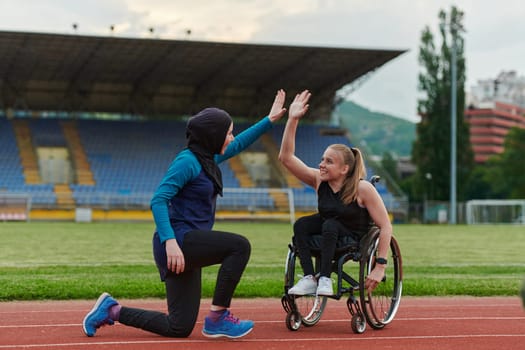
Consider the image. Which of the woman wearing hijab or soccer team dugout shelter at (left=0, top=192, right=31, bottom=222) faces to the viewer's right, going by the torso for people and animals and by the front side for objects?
the woman wearing hijab

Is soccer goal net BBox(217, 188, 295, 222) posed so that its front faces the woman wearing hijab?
yes

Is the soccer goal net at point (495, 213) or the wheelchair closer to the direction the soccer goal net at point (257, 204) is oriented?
the wheelchair

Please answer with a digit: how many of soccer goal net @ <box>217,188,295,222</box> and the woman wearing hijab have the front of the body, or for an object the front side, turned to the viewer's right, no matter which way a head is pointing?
1

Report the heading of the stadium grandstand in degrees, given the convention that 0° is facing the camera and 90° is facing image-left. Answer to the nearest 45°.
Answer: approximately 0°

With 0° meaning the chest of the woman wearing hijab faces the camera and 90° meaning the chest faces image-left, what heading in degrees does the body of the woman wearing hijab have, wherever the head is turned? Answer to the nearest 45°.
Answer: approximately 270°

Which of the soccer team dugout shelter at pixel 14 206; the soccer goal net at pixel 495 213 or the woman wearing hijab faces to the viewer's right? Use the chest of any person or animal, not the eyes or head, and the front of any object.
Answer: the woman wearing hijab

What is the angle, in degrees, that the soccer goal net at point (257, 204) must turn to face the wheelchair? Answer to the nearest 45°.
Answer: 0° — it already faces it

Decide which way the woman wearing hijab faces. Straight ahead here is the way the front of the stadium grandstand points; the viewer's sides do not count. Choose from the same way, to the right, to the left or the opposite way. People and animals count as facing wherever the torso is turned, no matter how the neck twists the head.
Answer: to the left

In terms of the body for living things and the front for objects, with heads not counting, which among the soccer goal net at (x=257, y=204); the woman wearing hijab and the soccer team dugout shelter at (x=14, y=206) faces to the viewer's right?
the woman wearing hijab

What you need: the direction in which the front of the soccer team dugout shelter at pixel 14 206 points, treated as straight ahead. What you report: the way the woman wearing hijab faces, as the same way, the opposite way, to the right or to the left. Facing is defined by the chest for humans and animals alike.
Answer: to the left
